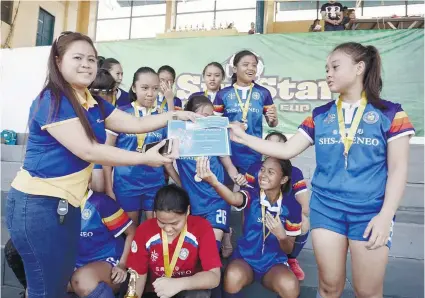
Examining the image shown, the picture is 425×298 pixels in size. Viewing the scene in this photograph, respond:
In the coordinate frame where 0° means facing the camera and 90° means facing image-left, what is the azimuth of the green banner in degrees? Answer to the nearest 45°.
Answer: approximately 0°

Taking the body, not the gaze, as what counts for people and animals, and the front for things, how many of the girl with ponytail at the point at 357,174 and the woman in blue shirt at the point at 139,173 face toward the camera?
2

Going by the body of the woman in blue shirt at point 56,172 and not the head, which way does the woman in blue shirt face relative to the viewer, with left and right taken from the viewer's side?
facing the viewer and to the right of the viewer

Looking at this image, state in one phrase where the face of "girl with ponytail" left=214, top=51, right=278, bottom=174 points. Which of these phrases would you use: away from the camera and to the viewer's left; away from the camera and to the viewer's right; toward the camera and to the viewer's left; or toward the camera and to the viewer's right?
toward the camera and to the viewer's right

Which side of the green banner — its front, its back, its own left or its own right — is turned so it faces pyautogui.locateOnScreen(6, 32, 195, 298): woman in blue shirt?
front

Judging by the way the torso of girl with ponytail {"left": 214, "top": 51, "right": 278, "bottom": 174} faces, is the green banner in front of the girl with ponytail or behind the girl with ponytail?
behind

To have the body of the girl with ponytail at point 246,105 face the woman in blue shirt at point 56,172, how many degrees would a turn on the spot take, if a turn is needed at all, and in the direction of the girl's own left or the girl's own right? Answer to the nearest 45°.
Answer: approximately 45° to the girl's own right
